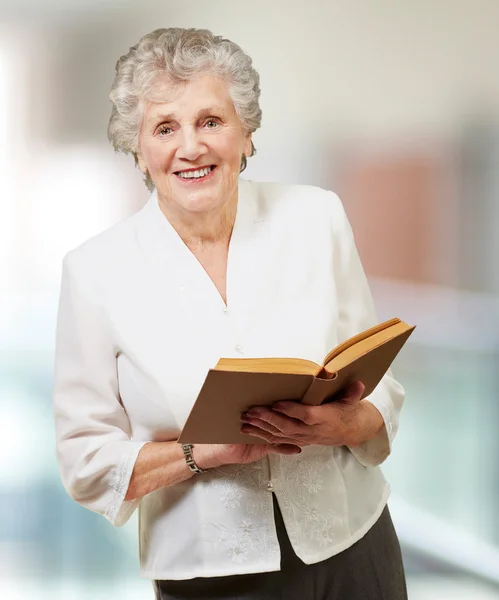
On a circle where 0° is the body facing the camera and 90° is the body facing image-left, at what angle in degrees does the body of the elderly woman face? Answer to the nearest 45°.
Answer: approximately 0°
